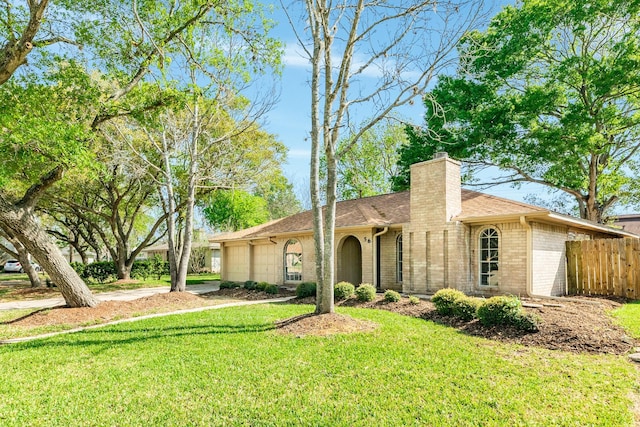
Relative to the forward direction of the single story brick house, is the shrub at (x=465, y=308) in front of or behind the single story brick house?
in front

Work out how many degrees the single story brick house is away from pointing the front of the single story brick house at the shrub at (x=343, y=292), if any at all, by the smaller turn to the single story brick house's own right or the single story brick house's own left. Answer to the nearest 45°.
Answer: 0° — it already faces it

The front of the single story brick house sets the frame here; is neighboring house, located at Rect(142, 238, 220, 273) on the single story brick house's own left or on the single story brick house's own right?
on the single story brick house's own right

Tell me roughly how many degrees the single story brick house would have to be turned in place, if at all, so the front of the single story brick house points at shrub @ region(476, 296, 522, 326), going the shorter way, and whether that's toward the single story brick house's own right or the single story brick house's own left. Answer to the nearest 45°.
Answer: approximately 45° to the single story brick house's own left

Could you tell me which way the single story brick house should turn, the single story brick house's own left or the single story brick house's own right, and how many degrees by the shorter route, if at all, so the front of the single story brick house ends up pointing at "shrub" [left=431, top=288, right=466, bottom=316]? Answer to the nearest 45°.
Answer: approximately 45° to the single story brick house's own left

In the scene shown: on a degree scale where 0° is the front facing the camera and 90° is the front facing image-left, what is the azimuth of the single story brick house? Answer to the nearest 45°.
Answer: approximately 45°

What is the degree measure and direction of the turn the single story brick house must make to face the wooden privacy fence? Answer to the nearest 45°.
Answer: approximately 135° to its left

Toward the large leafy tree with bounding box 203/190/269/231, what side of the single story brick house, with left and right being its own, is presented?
right

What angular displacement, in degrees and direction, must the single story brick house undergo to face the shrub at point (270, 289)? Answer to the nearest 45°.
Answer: approximately 45° to its right

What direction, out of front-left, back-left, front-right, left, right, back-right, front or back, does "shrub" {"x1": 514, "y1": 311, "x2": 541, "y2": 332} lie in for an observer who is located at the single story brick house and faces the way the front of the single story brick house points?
front-left

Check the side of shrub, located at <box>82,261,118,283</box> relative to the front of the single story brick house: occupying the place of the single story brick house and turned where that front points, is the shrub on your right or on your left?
on your right

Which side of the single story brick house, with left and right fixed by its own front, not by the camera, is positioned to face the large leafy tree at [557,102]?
back

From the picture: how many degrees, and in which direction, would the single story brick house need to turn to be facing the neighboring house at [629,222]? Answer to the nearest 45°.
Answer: approximately 180°
